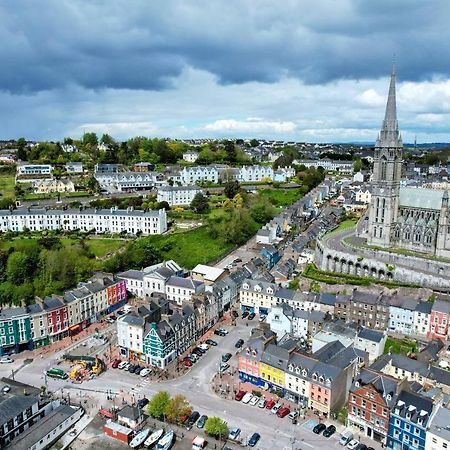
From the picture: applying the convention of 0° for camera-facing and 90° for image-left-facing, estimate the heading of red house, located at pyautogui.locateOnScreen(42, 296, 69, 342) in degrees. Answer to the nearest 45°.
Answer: approximately 315°

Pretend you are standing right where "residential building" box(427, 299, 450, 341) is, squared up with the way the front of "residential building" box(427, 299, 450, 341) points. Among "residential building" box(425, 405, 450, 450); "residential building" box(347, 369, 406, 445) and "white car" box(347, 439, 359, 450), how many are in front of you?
3

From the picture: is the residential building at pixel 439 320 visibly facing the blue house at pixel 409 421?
yes

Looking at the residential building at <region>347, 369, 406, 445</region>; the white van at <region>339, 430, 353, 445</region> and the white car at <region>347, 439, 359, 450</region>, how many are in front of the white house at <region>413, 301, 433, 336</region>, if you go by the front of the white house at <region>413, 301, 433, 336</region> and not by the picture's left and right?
3

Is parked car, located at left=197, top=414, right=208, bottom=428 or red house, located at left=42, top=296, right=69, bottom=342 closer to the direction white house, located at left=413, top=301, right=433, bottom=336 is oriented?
the parked car

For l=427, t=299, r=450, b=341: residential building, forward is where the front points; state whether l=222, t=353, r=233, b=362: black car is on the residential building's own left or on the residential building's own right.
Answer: on the residential building's own right

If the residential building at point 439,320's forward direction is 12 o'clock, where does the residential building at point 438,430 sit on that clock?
the residential building at point 438,430 is roughly at 12 o'clock from the residential building at point 439,320.

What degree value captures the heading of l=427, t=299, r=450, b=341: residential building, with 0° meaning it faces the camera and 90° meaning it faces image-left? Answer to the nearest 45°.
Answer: approximately 0°

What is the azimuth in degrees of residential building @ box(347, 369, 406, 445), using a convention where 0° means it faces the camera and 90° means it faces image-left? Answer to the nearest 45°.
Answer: approximately 45°

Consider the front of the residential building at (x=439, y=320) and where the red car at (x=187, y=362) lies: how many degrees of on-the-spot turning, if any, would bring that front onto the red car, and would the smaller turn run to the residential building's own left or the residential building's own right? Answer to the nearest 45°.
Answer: approximately 45° to the residential building's own right

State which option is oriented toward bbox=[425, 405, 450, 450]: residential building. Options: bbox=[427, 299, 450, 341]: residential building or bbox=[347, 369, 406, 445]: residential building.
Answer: bbox=[427, 299, 450, 341]: residential building

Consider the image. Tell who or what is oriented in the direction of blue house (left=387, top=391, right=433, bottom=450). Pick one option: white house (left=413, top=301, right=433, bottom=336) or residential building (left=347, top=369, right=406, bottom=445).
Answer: the white house
